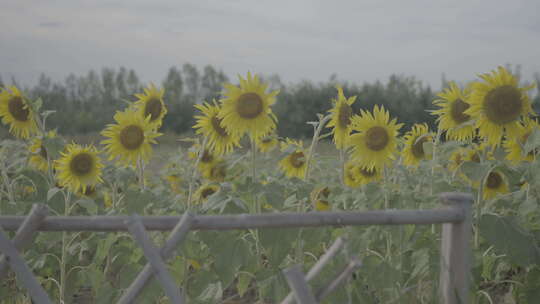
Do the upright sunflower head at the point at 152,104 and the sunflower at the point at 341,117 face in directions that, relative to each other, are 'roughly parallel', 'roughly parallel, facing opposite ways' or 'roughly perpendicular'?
roughly parallel

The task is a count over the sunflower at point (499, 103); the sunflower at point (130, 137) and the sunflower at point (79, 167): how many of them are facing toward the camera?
3

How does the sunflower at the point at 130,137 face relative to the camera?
toward the camera

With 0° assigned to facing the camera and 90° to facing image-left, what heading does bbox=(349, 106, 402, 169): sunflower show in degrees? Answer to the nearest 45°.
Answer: approximately 0°

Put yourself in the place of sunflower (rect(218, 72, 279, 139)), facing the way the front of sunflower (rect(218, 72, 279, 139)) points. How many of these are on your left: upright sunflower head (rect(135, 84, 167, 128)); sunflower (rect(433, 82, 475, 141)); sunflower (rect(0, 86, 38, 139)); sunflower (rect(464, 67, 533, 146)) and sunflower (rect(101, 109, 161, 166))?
2

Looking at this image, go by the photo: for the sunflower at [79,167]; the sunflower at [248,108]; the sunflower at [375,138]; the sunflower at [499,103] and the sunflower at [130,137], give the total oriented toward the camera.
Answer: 5

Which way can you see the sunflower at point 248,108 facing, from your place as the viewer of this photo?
facing the viewer

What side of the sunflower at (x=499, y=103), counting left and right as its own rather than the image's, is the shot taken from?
front

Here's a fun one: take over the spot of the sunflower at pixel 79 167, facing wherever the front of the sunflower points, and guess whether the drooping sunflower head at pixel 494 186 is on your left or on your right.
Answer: on your left

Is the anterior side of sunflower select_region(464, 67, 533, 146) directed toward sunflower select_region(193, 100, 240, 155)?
no

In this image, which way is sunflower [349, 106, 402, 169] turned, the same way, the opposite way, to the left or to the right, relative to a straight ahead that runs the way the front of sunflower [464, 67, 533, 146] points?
the same way

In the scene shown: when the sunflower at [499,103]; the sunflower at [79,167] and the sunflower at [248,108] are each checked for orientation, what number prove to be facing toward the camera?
3
